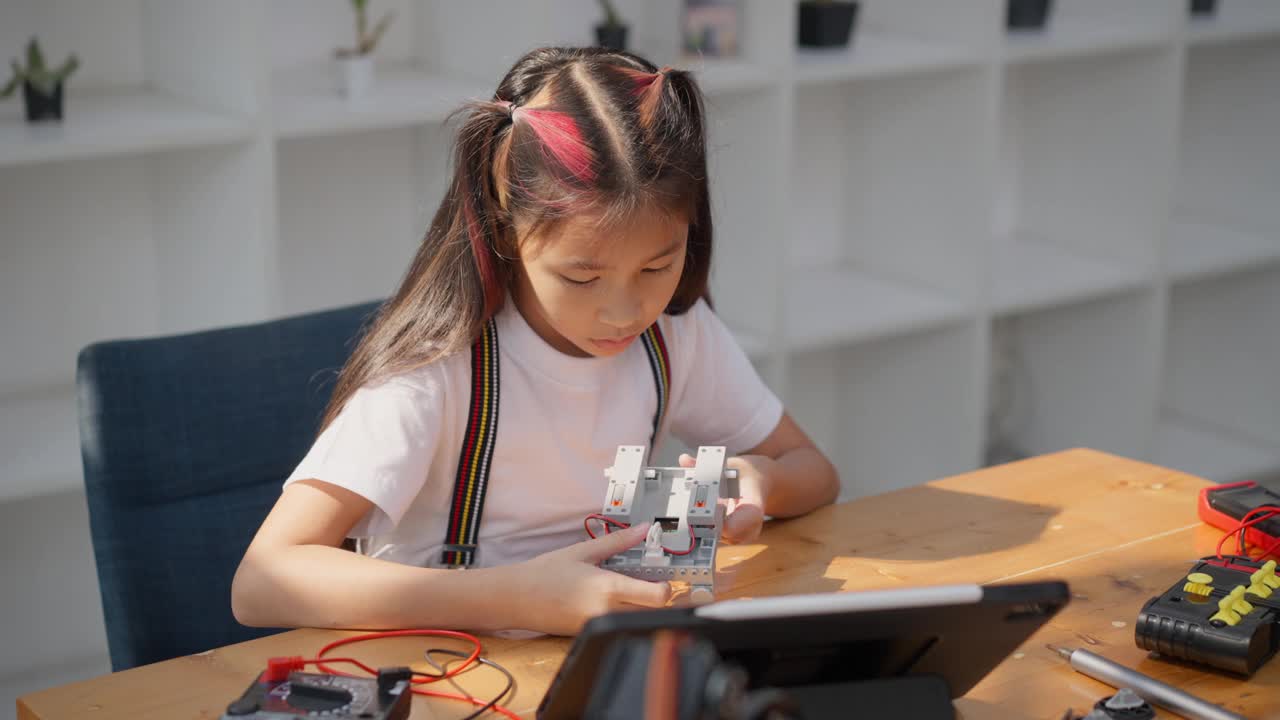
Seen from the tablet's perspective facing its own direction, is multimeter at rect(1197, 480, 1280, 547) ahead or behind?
ahead

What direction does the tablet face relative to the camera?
away from the camera

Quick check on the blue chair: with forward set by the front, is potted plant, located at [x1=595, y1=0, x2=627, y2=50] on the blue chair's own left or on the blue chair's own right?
on the blue chair's own left

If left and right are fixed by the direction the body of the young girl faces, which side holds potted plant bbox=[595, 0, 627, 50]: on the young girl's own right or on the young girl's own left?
on the young girl's own left

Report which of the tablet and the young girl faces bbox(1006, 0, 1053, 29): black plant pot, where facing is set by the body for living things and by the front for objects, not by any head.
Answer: the tablet

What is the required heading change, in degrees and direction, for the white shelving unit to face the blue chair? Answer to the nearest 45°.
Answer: approximately 90° to its right

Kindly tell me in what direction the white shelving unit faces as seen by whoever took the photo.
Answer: facing the viewer and to the right of the viewer
